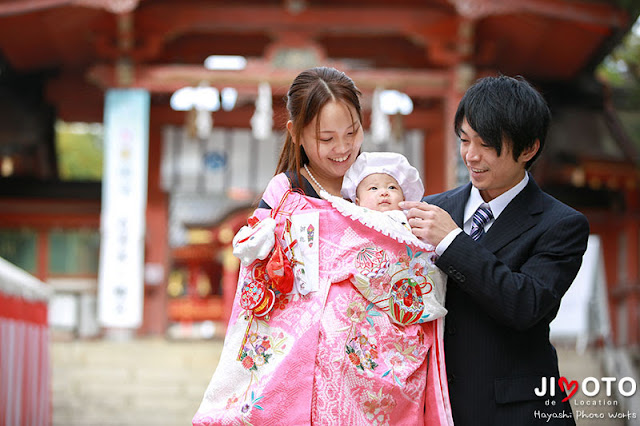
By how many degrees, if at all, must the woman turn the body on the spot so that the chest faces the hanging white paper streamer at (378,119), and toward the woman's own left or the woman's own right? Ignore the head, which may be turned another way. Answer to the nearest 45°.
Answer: approximately 135° to the woman's own left

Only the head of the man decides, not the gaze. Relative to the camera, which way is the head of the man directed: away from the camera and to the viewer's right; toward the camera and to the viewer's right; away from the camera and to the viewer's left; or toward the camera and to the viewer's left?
toward the camera and to the viewer's left

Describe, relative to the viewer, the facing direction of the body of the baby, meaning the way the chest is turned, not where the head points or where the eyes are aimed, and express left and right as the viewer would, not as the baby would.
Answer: facing the viewer

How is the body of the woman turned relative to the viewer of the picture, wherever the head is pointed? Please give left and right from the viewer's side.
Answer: facing the viewer and to the right of the viewer

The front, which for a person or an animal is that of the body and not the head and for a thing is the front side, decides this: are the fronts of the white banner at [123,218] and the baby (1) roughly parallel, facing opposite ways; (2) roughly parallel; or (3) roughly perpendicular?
roughly parallel

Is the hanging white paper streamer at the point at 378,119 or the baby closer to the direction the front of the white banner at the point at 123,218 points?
the baby
